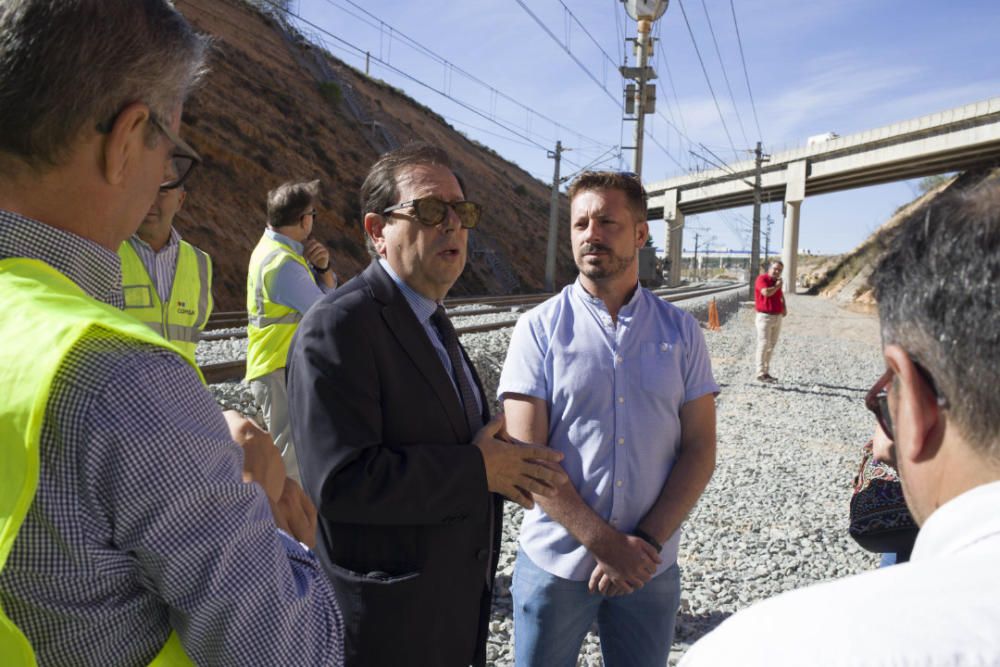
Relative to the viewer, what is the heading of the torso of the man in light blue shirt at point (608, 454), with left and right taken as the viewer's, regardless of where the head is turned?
facing the viewer

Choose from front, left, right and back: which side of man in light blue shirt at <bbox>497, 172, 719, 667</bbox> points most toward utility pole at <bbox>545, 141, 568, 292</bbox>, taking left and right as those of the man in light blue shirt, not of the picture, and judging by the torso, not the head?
back

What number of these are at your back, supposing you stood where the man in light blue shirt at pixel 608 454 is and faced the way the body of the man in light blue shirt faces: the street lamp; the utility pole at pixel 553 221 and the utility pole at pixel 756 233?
3

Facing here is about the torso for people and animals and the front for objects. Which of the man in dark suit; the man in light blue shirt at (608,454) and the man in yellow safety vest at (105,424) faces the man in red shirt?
the man in yellow safety vest

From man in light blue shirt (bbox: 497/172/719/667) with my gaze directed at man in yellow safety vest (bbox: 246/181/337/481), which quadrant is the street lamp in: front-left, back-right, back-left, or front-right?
front-right

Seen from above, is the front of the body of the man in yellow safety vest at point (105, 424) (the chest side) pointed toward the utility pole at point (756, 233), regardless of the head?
yes

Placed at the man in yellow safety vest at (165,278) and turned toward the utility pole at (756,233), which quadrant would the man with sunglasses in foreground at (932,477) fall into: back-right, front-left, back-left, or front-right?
back-right

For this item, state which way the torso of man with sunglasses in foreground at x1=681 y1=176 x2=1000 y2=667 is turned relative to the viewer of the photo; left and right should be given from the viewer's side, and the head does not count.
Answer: facing away from the viewer and to the left of the viewer

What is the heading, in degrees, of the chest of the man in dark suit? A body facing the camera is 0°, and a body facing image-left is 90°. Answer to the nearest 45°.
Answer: approximately 315°

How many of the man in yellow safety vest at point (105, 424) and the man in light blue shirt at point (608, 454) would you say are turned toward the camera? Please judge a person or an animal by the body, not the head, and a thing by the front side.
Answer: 1

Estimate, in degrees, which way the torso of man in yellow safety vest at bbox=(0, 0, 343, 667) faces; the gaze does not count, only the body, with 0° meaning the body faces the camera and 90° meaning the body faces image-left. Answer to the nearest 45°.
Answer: approximately 225°

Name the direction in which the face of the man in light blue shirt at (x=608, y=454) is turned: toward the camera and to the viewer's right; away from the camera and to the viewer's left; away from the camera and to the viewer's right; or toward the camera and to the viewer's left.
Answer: toward the camera and to the viewer's left

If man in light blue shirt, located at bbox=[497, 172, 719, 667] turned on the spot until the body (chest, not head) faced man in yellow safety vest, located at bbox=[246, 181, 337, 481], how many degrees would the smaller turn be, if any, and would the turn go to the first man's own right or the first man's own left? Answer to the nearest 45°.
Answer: approximately 135° to the first man's own right

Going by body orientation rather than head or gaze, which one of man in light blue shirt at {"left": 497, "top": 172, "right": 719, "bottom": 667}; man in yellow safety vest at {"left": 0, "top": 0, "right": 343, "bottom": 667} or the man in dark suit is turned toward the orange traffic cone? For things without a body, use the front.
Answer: the man in yellow safety vest

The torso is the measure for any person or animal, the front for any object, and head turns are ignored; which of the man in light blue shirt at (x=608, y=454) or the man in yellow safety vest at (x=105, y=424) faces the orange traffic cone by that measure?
the man in yellow safety vest

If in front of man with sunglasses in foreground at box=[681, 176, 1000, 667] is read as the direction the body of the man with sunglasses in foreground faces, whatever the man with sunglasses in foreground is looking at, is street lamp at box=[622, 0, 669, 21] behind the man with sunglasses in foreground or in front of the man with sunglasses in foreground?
in front

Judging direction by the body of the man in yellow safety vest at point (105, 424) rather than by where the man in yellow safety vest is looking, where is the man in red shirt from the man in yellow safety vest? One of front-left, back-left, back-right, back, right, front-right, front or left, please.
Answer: front
